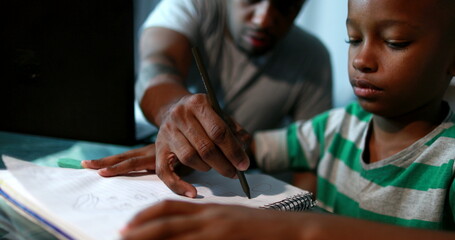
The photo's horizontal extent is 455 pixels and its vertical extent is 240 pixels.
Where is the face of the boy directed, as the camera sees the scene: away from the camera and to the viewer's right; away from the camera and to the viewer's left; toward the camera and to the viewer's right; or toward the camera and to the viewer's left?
toward the camera and to the viewer's left

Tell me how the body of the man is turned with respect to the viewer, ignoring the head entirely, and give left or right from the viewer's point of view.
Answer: facing the viewer

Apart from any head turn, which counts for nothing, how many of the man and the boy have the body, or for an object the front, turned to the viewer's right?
0

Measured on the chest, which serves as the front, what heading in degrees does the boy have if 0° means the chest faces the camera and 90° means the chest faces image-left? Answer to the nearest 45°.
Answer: approximately 45°
